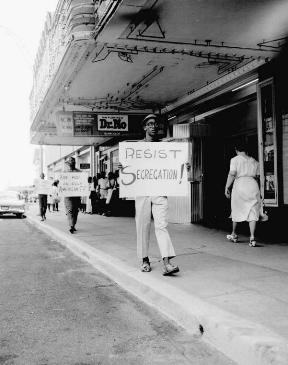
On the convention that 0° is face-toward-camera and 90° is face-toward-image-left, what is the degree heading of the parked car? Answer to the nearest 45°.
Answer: approximately 180°

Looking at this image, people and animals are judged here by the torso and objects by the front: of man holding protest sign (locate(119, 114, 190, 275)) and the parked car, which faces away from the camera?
the parked car

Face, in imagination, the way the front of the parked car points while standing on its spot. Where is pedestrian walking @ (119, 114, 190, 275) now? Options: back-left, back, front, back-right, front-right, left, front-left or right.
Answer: back

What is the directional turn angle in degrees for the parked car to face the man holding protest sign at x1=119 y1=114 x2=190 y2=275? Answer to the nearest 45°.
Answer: approximately 180°

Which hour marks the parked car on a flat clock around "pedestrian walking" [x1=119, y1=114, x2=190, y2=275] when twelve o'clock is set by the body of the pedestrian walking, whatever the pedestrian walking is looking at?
The parked car is roughly at 5 o'clock from the pedestrian walking.

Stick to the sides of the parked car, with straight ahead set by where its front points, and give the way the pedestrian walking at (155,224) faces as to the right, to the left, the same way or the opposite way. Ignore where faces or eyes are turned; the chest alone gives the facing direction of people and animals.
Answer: the opposite way

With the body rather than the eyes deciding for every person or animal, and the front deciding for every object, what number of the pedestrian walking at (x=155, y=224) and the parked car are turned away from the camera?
1

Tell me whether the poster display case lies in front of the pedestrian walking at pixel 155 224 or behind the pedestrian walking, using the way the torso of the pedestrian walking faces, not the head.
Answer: behind

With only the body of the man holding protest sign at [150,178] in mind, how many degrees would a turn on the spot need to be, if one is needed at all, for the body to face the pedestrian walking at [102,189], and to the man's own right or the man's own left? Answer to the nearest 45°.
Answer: approximately 180°

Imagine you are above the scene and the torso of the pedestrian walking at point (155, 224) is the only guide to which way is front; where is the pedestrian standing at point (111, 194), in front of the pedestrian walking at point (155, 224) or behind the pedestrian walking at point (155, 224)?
behind

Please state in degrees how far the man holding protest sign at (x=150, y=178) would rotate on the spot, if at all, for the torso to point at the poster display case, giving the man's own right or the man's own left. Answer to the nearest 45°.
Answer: approximately 135° to the man's own left

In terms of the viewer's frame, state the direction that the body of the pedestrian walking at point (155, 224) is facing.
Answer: toward the camera

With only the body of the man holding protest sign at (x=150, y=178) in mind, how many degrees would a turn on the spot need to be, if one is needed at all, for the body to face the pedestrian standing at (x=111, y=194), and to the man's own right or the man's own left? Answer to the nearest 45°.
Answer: approximately 180°
